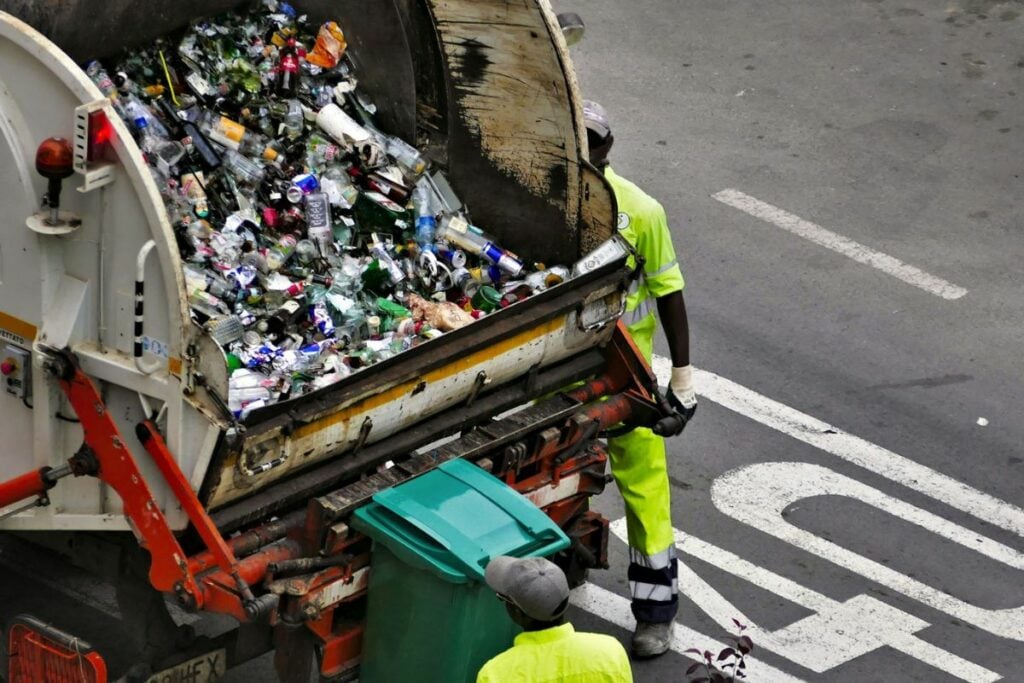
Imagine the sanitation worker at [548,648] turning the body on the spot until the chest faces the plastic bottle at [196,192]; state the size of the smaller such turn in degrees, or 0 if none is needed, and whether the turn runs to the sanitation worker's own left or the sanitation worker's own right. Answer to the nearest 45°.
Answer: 0° — they already face it

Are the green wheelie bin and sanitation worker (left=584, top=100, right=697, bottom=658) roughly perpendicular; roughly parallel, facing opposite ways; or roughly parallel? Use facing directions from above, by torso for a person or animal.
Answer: roughly perpendicular

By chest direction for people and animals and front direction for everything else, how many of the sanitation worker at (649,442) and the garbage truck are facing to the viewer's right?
0

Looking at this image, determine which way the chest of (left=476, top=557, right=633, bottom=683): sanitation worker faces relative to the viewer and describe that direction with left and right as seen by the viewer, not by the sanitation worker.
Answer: facing away from the viewer and to the left of the viewer

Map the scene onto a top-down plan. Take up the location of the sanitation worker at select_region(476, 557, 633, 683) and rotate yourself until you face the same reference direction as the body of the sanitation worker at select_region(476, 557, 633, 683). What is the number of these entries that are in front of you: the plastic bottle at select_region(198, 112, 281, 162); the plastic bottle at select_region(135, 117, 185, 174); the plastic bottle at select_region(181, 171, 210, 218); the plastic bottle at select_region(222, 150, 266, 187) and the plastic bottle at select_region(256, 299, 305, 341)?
5

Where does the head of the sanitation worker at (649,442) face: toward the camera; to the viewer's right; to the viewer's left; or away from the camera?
to the viewer's left

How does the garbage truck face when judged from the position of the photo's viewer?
facing away from the viewer and to the left of the viewer

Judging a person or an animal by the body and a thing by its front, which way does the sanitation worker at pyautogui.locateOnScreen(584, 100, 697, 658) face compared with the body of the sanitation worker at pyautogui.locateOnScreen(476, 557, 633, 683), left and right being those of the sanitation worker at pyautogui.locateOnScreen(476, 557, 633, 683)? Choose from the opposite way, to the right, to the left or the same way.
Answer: to the left

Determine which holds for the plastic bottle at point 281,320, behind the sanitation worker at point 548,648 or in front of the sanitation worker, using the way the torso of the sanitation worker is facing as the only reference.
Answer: in front
